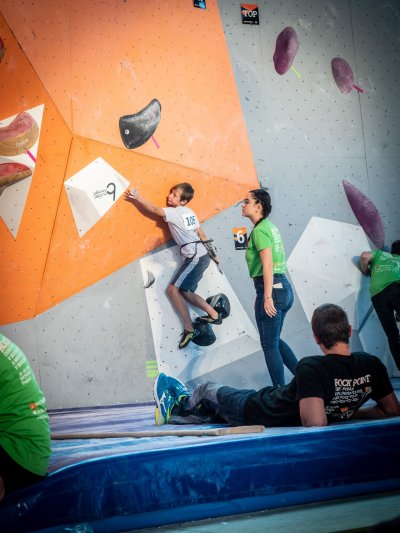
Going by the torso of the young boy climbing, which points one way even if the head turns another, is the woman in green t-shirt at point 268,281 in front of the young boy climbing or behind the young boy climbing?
behind

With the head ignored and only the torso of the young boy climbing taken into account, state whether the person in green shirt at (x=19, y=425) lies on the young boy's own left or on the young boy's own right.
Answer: on the young boy's own left

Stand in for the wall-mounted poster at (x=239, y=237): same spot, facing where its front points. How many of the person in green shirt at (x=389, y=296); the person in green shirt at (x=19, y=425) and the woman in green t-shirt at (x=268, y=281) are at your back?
0

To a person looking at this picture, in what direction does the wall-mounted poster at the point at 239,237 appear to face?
facing the viewer

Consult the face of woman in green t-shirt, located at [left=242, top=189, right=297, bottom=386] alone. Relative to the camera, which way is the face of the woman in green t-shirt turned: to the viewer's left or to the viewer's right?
to the viewer's left
